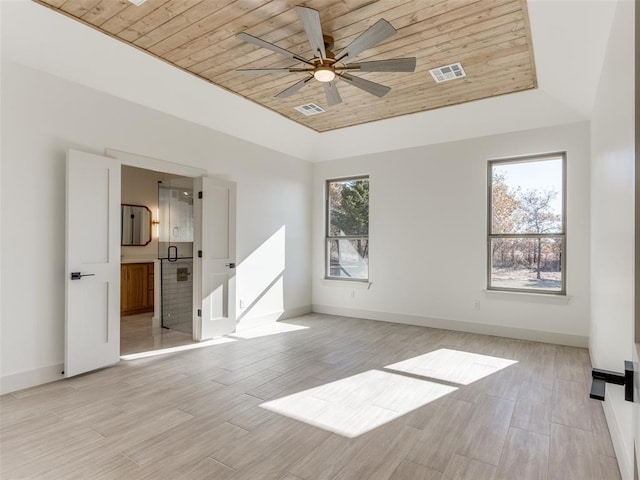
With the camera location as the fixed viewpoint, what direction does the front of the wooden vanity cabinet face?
facing the viewer and to the right of the viewer

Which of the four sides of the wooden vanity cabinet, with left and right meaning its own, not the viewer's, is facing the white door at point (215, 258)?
front

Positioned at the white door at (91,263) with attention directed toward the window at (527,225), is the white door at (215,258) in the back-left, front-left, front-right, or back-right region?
front-left

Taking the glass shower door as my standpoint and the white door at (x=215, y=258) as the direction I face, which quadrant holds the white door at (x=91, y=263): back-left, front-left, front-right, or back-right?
front-right

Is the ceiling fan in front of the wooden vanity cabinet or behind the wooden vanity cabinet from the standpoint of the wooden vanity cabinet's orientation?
in front

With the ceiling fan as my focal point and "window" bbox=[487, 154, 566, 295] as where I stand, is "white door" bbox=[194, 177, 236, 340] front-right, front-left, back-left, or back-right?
front-right

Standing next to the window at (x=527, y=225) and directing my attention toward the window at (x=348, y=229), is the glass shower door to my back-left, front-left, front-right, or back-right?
front-left

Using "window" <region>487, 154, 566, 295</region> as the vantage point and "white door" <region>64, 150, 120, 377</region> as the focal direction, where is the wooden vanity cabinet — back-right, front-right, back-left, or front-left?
front-right

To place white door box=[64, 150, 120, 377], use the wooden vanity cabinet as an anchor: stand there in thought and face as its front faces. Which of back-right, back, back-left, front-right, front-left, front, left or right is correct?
front-right
